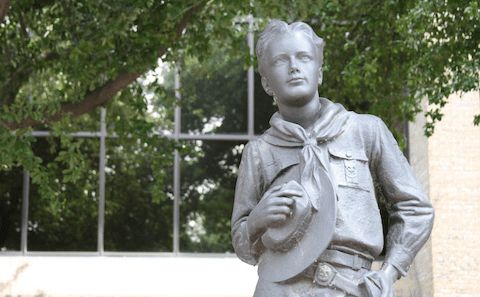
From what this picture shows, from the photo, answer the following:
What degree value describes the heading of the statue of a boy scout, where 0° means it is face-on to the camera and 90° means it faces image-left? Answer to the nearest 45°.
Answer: approximately 0°
